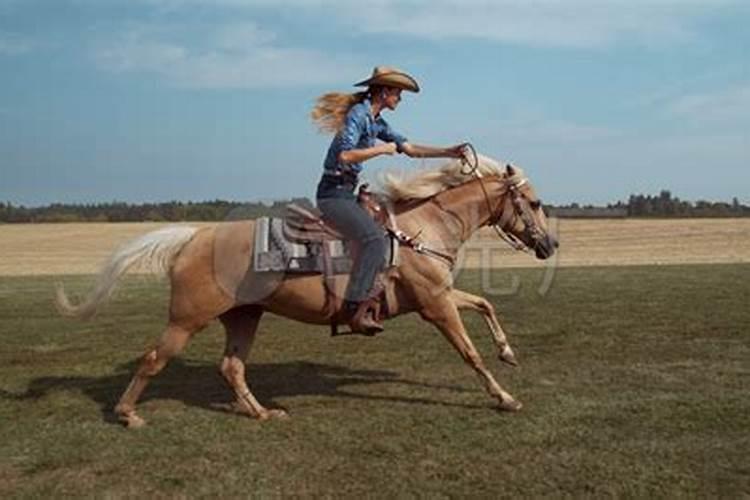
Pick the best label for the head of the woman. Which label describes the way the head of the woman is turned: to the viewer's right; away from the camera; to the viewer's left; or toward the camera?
to the viewer's right

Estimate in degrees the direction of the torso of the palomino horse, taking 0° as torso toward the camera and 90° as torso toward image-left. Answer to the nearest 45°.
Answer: approximately 270°

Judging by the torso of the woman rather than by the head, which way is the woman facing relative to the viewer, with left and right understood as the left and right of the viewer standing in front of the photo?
facing to the right of the viewer
